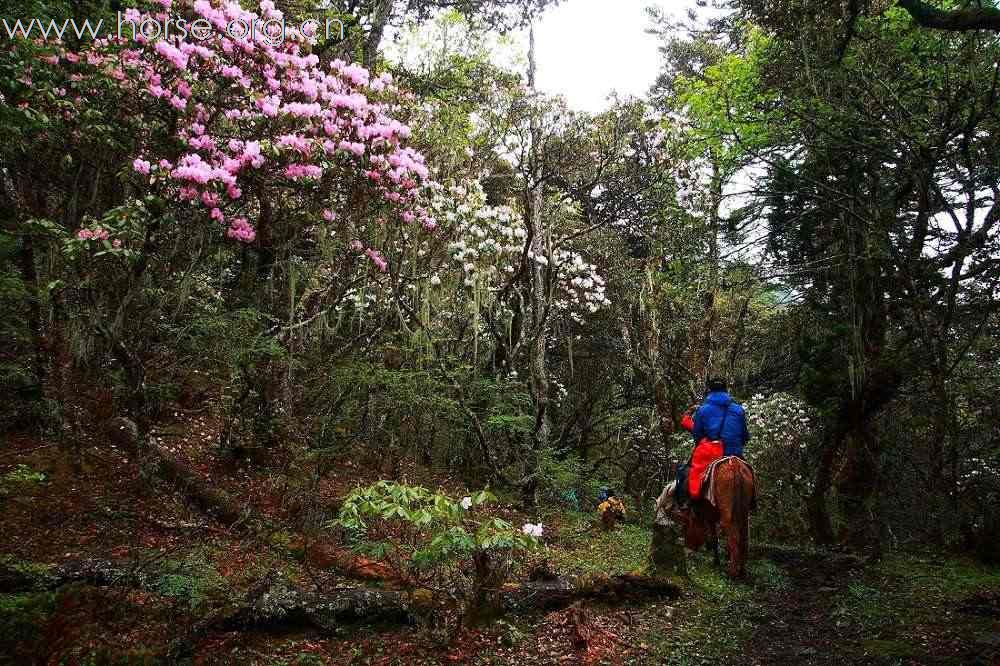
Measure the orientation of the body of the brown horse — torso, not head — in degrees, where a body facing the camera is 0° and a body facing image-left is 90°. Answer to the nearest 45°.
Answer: approximately 135°

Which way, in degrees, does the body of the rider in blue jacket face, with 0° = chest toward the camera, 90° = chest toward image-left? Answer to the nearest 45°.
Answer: approximately 180°

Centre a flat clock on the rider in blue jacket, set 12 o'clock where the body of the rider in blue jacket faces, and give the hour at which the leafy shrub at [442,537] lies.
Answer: The leafy shrub is roughly at 7 o'clock from the rider in blue jacket.

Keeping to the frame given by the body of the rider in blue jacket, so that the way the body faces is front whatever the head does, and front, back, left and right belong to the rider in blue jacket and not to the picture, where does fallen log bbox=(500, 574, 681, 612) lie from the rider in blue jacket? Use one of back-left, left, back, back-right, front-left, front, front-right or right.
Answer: back-left

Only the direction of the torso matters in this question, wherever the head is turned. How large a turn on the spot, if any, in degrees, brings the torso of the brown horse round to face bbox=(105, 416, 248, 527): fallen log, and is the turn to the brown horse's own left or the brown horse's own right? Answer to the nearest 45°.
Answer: approximately 45° to the brown horse's own left

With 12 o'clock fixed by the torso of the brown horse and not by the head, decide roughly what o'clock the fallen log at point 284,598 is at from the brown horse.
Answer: The fallen log is roughly at 9 o'clock from the brown horse.

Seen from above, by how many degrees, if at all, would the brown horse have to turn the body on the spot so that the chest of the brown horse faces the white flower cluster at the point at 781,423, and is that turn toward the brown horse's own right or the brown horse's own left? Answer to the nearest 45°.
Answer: approximately 45° to the brown horse's own right

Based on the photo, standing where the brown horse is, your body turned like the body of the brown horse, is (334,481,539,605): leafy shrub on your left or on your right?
on your left

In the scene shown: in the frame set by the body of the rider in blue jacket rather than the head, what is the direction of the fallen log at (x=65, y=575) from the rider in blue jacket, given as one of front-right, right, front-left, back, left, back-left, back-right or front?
back-left

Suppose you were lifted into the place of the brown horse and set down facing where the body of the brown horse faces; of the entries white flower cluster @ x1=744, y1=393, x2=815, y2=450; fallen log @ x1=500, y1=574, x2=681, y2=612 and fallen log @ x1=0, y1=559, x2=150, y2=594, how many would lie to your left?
2
